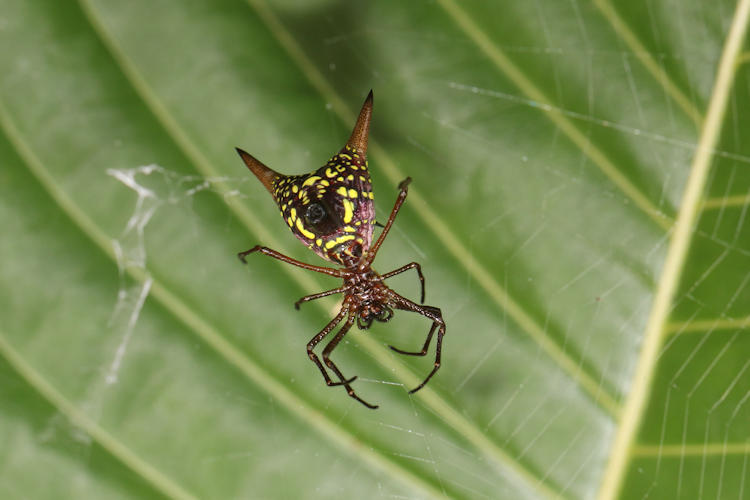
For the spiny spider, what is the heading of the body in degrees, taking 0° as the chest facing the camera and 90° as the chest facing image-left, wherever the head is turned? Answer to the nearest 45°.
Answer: approximately 0°
